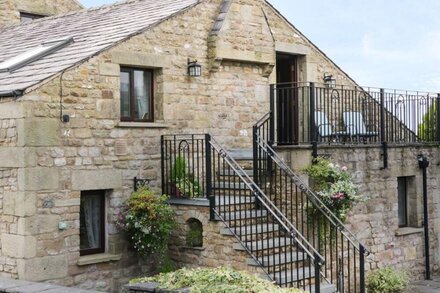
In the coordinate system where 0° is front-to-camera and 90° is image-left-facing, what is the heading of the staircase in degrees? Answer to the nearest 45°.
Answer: approximately 315°

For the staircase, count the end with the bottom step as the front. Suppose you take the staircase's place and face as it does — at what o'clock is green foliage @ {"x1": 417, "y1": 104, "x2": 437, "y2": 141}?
The green foliage is roughly at 9 o'clock from the staircase.

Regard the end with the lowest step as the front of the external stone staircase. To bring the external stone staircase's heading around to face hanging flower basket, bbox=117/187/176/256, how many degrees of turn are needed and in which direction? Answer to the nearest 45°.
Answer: approximately 135° to its right

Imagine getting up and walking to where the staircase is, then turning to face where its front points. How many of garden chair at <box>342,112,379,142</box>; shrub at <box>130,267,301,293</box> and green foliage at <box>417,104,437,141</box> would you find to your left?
2

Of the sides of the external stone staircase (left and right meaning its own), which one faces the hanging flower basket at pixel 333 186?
left

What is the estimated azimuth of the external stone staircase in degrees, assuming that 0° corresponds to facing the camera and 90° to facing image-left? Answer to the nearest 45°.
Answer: approximately 315°

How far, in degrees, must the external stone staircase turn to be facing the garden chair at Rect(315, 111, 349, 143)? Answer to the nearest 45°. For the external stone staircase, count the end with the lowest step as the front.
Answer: approximately 90° to its left

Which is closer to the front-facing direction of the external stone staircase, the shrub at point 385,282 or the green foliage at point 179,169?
the shrub

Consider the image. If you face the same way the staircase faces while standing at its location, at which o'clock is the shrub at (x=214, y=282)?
The shrub is roughly at 2 o'clock from the staircase.

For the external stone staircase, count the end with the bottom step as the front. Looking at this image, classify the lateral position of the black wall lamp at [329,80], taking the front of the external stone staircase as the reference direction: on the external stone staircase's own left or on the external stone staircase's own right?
on the external stone staircase's own left

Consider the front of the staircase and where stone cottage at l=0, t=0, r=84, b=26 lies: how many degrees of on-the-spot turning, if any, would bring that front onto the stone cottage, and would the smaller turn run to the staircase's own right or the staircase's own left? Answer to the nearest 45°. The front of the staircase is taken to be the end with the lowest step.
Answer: approximately 180°

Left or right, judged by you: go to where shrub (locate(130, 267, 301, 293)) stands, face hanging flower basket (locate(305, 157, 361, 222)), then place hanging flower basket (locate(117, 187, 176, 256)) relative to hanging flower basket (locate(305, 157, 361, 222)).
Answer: left
